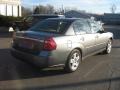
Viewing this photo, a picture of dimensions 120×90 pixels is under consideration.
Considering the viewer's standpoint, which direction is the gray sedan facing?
facing away from the viewer and to the right of the viewer

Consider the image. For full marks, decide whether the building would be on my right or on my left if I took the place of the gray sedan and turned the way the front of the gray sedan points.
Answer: on my left
